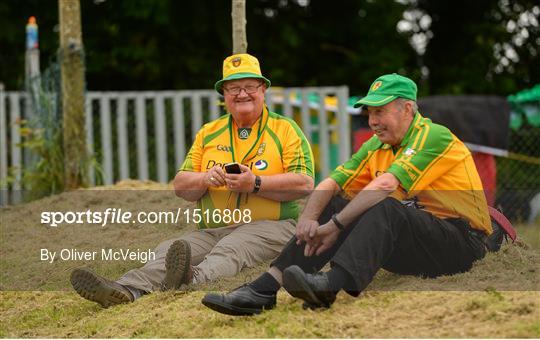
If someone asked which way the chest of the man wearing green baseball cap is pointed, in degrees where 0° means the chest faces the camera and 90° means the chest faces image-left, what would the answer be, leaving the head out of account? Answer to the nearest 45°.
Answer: approximately 45°

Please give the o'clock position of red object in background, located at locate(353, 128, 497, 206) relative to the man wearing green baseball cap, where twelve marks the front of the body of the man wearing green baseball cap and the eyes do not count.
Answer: The red object in background is roughly at 5 o'clock from the man wearing green baseball cap.

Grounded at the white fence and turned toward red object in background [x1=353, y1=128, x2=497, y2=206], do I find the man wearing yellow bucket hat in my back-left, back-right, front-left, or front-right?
front-right

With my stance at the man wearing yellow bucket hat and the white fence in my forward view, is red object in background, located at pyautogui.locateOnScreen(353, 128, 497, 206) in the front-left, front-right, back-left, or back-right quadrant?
front-right

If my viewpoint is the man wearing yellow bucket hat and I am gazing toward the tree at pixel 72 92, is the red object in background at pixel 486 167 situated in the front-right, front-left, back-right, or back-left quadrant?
front-right

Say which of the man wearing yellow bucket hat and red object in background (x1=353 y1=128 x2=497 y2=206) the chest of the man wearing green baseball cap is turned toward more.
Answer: the man wearing yellow bucket hat

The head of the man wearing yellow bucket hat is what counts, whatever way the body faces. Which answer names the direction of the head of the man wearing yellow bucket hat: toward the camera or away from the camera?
toward the camera

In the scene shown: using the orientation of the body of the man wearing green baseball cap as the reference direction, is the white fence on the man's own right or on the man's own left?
on the man's own right
